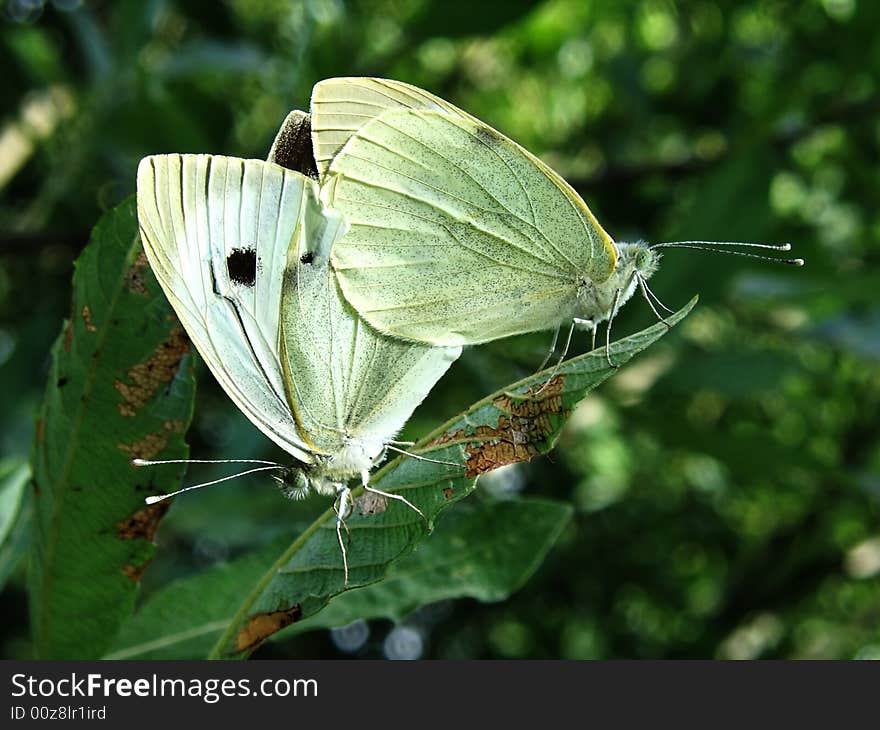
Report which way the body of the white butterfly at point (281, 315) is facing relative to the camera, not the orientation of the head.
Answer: to the viewer's left

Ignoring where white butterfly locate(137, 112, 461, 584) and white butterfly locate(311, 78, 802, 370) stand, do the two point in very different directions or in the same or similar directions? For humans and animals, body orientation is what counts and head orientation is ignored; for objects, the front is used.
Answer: very different directions

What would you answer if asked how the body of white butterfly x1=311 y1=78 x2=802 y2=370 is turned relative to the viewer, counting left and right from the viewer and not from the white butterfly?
facing to the right of the viewer

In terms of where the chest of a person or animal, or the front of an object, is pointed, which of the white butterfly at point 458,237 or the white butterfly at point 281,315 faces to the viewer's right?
the white butterfly at point 458,237

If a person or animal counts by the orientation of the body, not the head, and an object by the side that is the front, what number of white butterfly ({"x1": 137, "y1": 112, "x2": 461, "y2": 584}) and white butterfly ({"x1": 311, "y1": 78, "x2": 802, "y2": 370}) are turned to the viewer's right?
1
